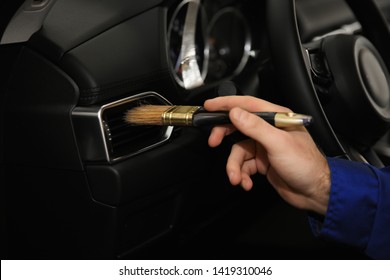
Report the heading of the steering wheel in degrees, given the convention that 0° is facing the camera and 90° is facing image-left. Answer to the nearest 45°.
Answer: approximately 315°

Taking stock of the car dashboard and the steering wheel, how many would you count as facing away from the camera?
0

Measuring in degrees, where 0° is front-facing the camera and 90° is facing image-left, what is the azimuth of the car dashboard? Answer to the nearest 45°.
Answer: approximately 315°
